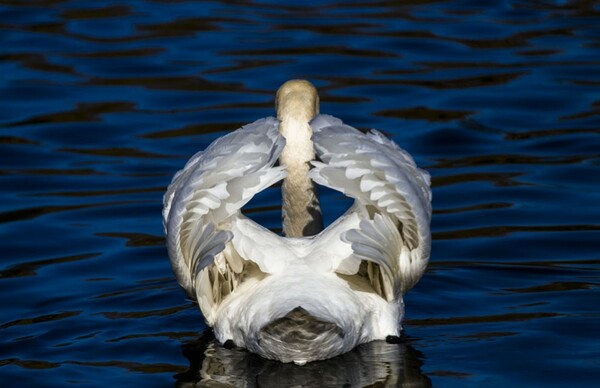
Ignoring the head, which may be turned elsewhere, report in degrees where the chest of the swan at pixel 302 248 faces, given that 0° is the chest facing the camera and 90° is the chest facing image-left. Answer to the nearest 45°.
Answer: approximately 180°
